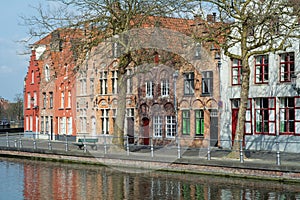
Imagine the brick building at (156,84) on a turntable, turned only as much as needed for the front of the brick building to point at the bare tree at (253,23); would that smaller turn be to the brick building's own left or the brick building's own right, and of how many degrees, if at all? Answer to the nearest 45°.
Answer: approximately 45° to the brick building's own left

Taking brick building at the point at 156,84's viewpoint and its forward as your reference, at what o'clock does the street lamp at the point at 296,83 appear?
The street lamp is roughly at 9 o'clock from the brick building.

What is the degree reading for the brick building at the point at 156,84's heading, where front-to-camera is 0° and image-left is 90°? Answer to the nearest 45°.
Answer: approximately 45°

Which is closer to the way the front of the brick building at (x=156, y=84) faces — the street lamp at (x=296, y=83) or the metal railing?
the metal railing
